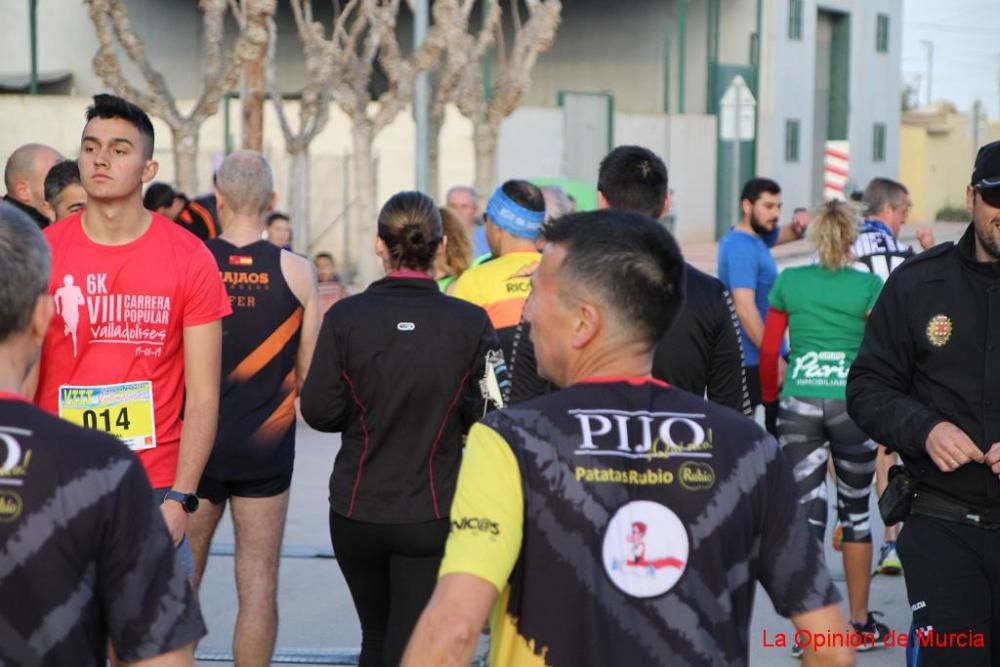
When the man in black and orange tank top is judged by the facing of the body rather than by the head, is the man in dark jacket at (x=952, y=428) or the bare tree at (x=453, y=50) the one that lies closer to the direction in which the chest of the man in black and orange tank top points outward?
the bare tree

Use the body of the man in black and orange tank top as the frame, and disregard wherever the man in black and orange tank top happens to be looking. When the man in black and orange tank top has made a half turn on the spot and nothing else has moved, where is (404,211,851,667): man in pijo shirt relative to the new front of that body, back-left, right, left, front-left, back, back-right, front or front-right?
front

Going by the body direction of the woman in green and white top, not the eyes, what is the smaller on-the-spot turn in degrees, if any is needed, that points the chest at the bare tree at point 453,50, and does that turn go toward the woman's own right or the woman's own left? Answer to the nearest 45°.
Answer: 0° — they already face it

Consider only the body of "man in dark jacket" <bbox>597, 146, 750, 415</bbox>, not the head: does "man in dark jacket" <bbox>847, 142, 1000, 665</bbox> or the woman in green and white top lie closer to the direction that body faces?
the woman in green and white top

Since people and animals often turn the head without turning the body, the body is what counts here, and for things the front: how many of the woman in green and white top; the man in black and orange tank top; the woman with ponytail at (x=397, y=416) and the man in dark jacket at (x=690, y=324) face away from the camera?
4

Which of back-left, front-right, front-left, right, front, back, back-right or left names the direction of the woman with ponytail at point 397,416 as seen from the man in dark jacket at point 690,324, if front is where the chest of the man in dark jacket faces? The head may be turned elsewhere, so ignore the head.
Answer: left

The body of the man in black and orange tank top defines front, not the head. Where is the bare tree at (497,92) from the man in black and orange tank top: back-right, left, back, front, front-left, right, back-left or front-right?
front

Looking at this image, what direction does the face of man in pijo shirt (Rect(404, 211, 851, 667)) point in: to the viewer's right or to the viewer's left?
to the viewer's left

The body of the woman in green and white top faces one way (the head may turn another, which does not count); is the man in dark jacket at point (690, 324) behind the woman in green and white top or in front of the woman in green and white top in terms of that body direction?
behind

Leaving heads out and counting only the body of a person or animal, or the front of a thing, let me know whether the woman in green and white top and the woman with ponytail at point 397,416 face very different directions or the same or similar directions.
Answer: same or similar directions

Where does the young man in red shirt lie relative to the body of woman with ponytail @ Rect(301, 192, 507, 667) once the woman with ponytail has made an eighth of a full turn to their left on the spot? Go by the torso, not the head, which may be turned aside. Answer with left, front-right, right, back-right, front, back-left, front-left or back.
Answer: left

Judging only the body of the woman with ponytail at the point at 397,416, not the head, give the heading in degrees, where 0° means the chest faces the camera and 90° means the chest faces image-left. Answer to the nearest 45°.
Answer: approximately 180°

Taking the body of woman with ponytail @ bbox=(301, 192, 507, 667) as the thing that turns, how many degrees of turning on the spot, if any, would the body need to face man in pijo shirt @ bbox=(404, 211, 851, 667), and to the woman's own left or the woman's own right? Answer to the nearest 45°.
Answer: approximately 180°

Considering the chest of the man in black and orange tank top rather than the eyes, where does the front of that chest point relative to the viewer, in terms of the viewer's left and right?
facing away from the viewer

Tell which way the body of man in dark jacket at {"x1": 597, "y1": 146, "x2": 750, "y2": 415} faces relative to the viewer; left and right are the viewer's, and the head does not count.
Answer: facing away from the viewer

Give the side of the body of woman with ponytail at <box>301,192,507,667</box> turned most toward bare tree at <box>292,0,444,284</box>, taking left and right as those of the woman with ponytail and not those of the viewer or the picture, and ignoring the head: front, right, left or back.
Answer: front

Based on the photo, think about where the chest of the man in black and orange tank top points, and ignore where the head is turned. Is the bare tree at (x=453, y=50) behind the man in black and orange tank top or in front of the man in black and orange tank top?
in front

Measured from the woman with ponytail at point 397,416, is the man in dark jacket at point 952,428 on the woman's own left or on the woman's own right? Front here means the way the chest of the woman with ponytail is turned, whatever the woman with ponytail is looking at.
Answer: on the woman's own right

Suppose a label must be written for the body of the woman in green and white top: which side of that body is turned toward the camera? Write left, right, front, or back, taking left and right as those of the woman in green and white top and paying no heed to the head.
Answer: back

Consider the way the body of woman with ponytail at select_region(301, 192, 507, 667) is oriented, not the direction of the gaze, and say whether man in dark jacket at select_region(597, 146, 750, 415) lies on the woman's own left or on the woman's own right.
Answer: on the woman's own right
